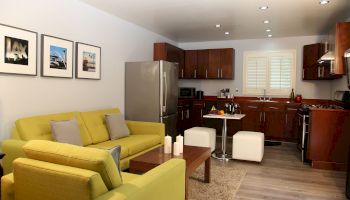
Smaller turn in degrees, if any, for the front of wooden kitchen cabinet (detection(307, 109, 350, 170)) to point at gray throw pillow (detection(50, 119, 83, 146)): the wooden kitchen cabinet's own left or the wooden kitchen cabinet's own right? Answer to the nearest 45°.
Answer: approximately 45° to the wooden kitchen cabinet's own left

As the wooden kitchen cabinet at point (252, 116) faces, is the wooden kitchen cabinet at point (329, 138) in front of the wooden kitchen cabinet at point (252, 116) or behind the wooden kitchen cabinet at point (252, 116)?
in front

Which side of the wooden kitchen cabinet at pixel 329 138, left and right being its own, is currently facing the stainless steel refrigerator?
front

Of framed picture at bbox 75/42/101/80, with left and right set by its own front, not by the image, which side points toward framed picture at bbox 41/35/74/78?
right

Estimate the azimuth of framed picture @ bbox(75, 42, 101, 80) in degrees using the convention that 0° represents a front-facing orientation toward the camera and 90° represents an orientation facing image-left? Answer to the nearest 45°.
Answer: approximately 315°

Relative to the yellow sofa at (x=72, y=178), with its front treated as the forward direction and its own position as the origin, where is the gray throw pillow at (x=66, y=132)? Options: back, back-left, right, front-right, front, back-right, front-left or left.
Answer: front-left

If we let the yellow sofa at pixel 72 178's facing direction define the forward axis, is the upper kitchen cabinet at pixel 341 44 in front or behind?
in front

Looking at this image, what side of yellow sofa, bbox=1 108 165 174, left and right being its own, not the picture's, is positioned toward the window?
left

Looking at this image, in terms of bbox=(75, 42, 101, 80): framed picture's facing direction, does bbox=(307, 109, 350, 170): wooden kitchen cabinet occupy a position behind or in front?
in front
